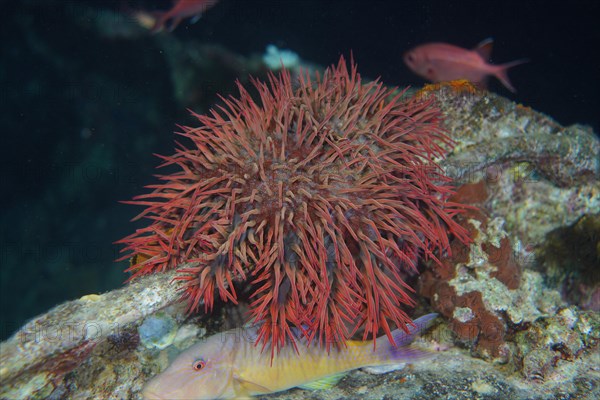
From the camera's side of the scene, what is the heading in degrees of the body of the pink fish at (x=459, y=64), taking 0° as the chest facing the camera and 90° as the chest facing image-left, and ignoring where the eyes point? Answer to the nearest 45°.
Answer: approximately 90°

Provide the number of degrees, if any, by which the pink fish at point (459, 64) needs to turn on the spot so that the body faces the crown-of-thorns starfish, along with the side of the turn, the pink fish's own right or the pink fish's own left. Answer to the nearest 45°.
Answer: approximately 90° to the pink fish's own left

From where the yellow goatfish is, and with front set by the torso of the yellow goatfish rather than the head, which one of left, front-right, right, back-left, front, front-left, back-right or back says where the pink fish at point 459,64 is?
back-right

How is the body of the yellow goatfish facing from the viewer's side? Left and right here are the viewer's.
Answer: facing to the left of the viewer

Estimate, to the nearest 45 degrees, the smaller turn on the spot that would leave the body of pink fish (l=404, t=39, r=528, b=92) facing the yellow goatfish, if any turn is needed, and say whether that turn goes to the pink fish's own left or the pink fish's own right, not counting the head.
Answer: approximately 45° to the pink fish's own left

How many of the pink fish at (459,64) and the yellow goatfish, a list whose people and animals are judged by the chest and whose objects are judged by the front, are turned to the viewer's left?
2
